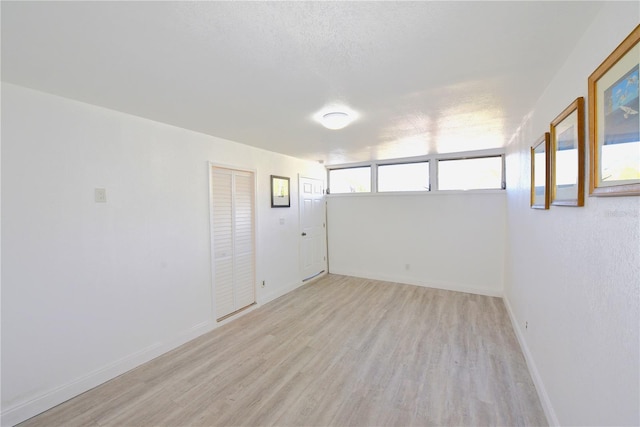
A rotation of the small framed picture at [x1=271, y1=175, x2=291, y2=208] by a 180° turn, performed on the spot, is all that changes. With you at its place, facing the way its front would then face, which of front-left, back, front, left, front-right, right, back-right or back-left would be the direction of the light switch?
left

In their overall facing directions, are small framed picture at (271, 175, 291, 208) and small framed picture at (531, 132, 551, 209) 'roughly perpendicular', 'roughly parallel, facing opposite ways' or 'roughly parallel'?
roughly parallel, facing opposite ways

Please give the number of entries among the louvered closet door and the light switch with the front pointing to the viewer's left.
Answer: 0

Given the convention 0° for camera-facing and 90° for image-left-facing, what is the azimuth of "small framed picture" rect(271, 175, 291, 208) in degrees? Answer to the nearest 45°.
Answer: approximately 315°

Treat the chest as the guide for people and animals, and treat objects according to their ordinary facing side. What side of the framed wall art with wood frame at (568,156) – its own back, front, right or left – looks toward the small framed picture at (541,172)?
right

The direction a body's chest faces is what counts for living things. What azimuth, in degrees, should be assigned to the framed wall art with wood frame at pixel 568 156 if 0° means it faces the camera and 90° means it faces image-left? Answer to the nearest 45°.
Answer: approximately 90°

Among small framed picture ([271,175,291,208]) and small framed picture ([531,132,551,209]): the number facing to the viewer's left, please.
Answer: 1

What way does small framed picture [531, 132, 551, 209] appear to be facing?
to the viewer's left

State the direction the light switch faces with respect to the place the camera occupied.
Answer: facing the viewer and to the right of the viewer

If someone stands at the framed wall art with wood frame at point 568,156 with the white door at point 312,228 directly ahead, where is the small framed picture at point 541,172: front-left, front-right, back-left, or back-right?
front-right

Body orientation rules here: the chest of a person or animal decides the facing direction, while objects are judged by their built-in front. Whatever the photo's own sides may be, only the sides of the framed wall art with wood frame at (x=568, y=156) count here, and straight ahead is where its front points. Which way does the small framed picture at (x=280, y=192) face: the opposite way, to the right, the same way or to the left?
the opposite way

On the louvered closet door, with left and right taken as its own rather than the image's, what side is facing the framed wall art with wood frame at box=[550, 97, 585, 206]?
front

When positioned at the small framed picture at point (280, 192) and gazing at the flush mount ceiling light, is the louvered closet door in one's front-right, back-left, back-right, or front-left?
front-right

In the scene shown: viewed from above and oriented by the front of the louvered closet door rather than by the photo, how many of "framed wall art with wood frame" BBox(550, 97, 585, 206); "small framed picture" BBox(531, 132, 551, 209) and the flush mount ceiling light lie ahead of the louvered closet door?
3

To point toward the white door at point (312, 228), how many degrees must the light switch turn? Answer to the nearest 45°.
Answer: approximately 45° to its left

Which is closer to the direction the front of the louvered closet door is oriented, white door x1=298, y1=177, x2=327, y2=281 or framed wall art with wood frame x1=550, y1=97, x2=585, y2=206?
the framed wall art with wood frame
